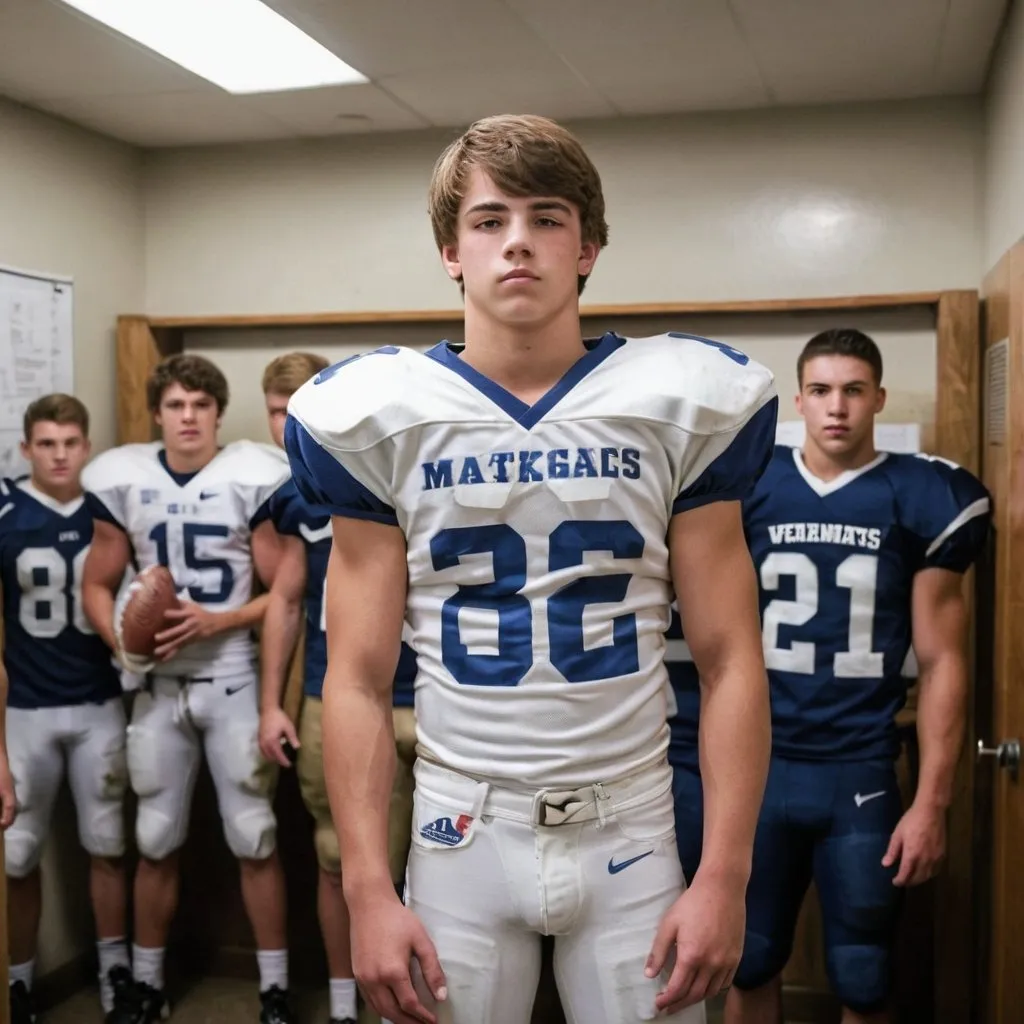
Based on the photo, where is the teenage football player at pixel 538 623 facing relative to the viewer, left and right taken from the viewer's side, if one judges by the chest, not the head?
facing the viewer

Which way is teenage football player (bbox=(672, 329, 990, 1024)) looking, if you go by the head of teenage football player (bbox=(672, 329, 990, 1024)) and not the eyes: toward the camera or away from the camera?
toward the camera

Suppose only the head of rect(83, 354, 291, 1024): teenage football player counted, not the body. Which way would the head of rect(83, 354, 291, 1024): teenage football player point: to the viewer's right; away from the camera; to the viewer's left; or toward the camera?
toward the camera

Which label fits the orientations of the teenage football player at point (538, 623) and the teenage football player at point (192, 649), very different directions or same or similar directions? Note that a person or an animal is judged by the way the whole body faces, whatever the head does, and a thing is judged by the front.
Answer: same or similar directions

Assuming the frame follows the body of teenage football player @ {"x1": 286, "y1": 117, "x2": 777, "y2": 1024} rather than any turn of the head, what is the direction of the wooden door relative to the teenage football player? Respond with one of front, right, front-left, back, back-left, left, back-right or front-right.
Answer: back-left

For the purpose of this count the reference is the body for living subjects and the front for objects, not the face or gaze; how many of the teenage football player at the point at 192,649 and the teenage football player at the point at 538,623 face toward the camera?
2

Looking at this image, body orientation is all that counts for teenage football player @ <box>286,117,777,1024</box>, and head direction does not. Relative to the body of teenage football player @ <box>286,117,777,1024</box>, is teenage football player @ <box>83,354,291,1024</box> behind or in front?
behind

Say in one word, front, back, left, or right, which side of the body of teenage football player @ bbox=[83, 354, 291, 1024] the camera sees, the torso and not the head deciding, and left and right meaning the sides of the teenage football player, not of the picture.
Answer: front

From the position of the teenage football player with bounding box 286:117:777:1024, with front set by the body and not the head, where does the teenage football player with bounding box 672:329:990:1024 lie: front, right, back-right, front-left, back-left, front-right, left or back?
back-left
